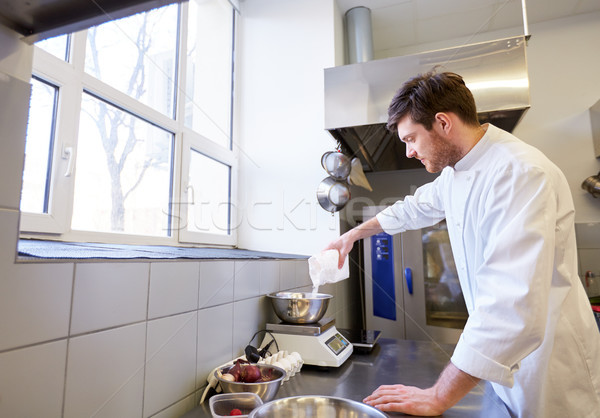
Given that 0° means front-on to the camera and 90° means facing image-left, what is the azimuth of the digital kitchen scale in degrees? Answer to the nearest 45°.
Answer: approximately 315°

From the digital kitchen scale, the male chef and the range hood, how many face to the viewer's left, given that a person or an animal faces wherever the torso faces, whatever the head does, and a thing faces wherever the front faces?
1

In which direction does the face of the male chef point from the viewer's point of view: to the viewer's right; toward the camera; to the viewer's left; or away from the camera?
to the viewer's left

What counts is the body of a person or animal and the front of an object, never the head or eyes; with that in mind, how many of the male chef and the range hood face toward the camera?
1

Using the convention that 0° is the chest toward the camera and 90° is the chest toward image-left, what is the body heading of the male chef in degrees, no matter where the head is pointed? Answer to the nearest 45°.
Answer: approximately 90°

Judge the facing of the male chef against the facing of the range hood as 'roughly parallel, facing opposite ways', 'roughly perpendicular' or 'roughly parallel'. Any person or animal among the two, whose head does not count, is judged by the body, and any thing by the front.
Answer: roughly perpendicular

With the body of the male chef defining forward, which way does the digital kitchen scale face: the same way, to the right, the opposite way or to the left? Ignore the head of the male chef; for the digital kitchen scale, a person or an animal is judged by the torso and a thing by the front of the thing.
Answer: the opposite way
